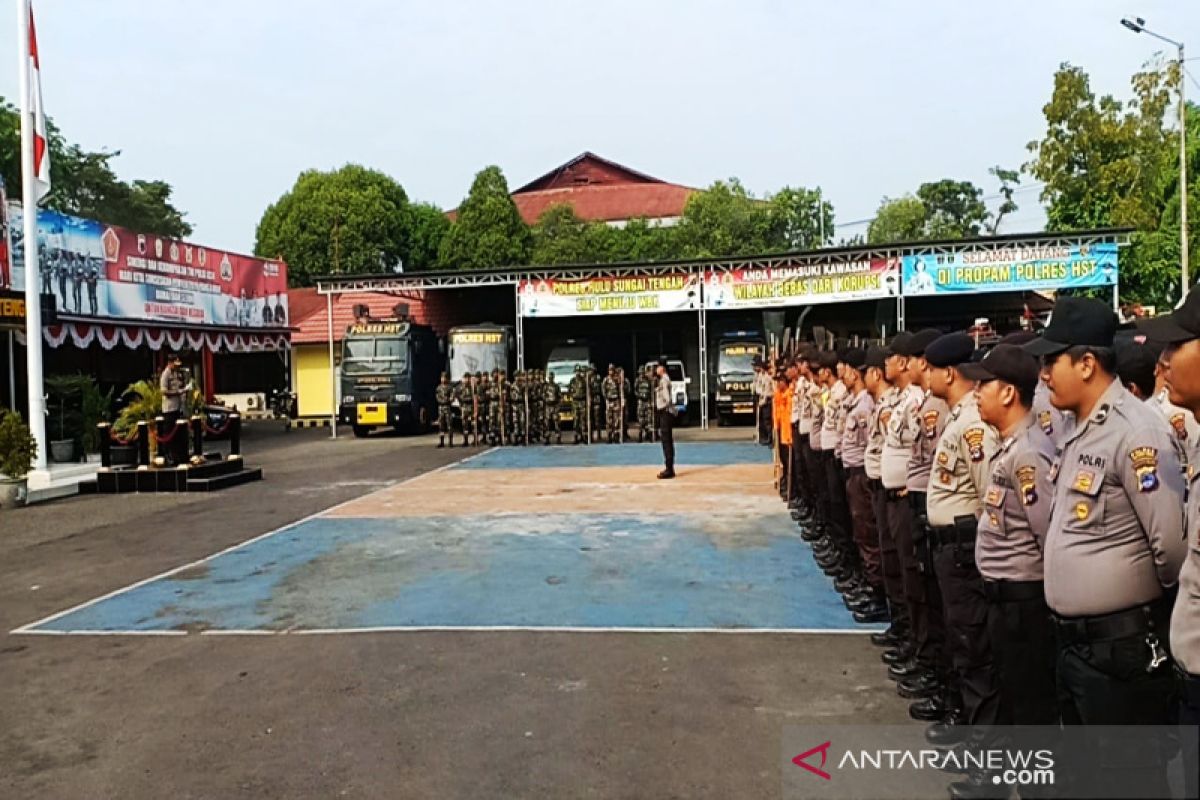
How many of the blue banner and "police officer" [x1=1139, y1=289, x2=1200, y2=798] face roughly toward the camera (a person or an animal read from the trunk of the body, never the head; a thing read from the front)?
1

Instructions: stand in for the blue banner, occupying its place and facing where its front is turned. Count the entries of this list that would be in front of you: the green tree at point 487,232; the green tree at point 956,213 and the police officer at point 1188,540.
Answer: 1

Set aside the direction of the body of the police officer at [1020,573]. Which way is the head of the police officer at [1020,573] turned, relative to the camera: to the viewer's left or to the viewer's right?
to the viewer's left

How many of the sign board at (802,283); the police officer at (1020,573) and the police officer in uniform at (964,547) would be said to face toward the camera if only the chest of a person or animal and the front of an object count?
1

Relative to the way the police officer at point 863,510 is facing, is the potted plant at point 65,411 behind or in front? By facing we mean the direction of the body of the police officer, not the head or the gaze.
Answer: in front

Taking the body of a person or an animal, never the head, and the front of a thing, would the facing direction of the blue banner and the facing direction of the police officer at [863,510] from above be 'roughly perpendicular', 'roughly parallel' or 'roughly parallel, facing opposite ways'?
roughly perpendicular

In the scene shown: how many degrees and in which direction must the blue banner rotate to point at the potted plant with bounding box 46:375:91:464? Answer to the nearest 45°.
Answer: approximately 45° to its right

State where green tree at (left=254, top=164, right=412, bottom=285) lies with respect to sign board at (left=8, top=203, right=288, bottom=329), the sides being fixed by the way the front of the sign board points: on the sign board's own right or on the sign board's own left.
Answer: on the sign board's own left

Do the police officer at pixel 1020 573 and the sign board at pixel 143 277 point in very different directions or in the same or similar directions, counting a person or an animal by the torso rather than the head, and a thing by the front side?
very different directions

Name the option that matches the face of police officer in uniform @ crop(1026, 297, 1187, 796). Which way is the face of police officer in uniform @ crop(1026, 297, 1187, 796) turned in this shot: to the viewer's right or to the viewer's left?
to the viewer's left

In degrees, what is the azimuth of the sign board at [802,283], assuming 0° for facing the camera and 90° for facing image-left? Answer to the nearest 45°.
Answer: approximately 0°

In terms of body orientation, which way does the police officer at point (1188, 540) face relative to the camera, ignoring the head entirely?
to the viewer's left

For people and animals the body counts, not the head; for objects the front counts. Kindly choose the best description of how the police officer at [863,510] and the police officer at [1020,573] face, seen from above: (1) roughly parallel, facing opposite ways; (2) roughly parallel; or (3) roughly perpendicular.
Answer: roughly parallel

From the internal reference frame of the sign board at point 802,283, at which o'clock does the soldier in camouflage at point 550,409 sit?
The soldier in camouflage is roughly at 2 o'clock from the sign board.

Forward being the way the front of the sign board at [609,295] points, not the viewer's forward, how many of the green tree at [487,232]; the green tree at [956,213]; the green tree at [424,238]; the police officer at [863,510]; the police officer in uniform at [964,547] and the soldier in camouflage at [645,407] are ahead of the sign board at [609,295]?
3

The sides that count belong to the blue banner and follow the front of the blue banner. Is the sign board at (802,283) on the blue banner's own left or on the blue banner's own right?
on the blue banner's own right

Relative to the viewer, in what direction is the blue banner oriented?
toward the camera
